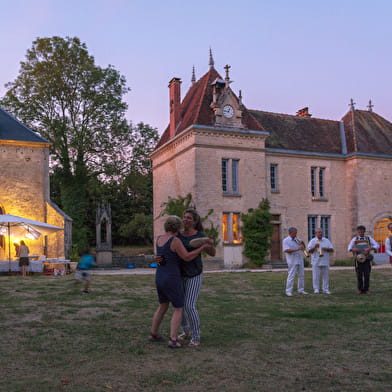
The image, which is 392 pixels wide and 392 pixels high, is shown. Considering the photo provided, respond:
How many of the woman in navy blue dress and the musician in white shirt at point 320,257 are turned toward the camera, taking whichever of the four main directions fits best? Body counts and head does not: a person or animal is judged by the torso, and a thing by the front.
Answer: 1

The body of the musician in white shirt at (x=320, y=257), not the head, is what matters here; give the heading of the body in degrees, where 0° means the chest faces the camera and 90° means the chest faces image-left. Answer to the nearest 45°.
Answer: approximately 0°

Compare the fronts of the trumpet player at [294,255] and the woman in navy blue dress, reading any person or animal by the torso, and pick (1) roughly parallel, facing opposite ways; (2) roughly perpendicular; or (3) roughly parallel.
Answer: roughly perpendicular

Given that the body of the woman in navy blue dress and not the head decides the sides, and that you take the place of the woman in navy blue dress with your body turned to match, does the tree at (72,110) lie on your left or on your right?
on your left

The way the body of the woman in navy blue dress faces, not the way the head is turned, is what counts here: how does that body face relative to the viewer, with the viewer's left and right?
facing away from the viewer and to the right of the viewer

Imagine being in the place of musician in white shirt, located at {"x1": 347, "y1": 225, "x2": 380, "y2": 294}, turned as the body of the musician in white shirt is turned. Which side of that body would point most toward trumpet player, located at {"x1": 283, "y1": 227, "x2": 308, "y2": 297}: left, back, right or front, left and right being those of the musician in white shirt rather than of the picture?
right

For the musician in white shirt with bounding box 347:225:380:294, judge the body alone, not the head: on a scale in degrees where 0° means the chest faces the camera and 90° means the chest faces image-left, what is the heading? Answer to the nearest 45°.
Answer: approximately 0°

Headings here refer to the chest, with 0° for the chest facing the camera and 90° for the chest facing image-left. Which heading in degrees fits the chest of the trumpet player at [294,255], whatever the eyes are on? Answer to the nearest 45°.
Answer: approximately 315°
